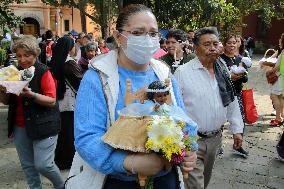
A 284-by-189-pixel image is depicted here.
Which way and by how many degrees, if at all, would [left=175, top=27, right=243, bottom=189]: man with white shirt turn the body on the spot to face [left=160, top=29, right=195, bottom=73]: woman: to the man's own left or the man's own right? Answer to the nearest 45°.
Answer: approximately 135° to the man's own left

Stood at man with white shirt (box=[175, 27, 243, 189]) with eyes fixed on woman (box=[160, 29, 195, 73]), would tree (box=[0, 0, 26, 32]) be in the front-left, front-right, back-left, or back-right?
front-left

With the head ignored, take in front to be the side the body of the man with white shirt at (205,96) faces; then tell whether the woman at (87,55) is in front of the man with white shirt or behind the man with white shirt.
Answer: behind

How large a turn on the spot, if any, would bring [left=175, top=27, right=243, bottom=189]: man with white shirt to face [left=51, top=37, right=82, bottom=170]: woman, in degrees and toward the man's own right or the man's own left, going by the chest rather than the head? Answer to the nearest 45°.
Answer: approximately 180°

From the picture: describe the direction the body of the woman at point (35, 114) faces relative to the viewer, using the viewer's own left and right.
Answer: facing the viewer and to the left of the viewer

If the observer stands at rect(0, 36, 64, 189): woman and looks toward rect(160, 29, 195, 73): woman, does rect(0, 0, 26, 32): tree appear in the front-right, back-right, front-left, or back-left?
front-left

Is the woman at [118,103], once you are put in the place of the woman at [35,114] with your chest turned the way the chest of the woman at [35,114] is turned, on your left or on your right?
on your left

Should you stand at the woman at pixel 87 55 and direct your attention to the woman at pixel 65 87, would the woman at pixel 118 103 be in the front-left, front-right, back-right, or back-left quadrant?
front-left

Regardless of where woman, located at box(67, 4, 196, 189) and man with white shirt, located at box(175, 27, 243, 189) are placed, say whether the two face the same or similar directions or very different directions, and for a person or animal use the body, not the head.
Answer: same or similar directions

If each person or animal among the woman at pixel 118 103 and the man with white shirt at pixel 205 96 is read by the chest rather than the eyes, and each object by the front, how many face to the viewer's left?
0

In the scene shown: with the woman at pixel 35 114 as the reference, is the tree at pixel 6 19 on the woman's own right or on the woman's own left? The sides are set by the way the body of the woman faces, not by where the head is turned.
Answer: on the woman's own right

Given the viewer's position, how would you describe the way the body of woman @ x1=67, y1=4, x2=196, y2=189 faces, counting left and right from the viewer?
facing the viewer and to the right of the viewer
